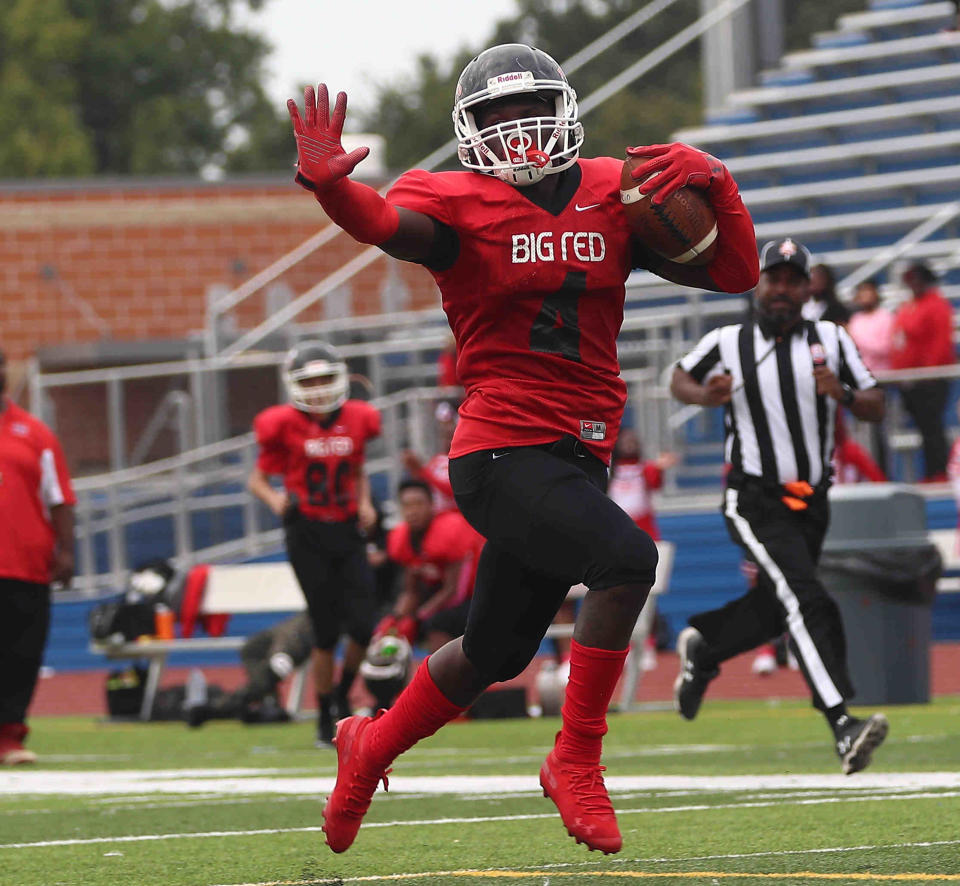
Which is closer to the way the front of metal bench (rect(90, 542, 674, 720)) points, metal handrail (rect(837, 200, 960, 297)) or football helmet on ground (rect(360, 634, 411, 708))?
the football helmet on ground

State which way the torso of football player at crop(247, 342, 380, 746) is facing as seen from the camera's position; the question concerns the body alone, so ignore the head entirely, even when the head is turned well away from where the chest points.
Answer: toward the camera

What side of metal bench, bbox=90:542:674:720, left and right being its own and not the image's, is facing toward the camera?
front

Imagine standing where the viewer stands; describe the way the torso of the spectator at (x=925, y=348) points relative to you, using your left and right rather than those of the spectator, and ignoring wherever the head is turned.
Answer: facing the viewer and to the left of the viewer

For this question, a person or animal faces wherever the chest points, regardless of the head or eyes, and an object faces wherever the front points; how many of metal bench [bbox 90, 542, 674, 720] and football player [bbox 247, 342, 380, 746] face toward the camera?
2

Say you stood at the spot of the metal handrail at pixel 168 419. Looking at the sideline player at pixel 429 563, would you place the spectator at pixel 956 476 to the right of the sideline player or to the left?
left

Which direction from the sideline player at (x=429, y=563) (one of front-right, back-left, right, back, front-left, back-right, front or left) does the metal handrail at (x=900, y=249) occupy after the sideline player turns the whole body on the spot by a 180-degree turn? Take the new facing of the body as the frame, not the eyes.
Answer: front

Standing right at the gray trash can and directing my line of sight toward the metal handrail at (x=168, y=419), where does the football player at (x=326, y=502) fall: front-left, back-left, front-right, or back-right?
front-left

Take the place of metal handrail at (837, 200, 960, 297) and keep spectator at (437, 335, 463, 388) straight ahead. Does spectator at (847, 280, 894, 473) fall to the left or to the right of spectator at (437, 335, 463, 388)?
left

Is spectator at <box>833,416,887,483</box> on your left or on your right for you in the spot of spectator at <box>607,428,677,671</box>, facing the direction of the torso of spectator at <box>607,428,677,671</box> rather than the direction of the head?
on your left

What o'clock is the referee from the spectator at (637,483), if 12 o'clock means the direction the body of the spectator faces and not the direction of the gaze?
The referee is roughly at 12 o'clock from the spectator.
